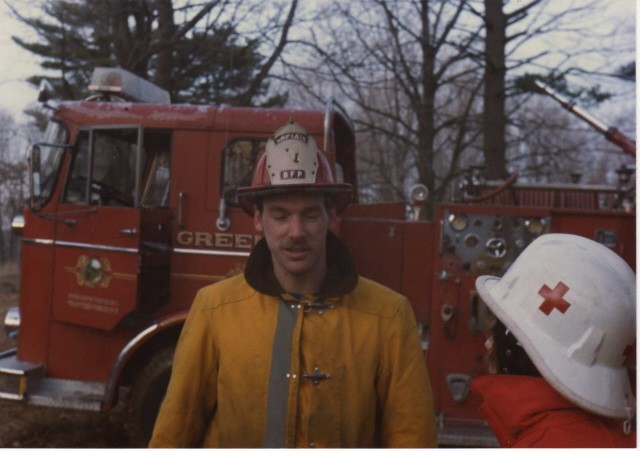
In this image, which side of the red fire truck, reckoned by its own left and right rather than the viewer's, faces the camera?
left

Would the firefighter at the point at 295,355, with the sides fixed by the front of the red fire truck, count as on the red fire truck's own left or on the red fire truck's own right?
on the red fire truck's own left

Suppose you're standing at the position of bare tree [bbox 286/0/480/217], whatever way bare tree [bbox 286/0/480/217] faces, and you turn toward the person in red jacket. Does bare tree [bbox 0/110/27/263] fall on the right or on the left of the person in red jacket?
right

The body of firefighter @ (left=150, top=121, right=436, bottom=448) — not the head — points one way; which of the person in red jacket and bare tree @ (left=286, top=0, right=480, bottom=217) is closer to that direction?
the person in red jacket

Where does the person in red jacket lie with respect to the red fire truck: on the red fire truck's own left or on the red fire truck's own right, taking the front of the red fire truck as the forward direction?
on the red fire truck's own left

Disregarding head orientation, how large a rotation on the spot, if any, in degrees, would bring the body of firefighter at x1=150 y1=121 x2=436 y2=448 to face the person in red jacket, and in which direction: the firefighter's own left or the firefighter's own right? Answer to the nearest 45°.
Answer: approximately 90° to the firefighter's own left

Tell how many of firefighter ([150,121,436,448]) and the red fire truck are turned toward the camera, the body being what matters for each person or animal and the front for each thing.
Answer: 1

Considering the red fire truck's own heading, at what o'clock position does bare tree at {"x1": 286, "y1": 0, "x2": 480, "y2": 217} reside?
The bare tree is roughly at 4 o'clock from the red fire truck.

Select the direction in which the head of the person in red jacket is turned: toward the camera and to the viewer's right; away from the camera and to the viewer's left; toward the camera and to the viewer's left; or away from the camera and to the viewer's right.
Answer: away from the camera and to the viewer's left

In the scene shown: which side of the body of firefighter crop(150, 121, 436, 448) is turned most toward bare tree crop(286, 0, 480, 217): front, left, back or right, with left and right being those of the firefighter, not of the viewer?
back

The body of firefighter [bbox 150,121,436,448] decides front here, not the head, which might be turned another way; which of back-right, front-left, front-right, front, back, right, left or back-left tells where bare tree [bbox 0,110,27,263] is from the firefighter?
back-right

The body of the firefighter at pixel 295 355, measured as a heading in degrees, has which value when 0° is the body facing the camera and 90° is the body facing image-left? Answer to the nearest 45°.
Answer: approximately 0°

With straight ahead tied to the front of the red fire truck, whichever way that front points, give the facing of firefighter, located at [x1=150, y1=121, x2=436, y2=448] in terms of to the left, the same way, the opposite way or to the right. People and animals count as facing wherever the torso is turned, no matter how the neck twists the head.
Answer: to the left
